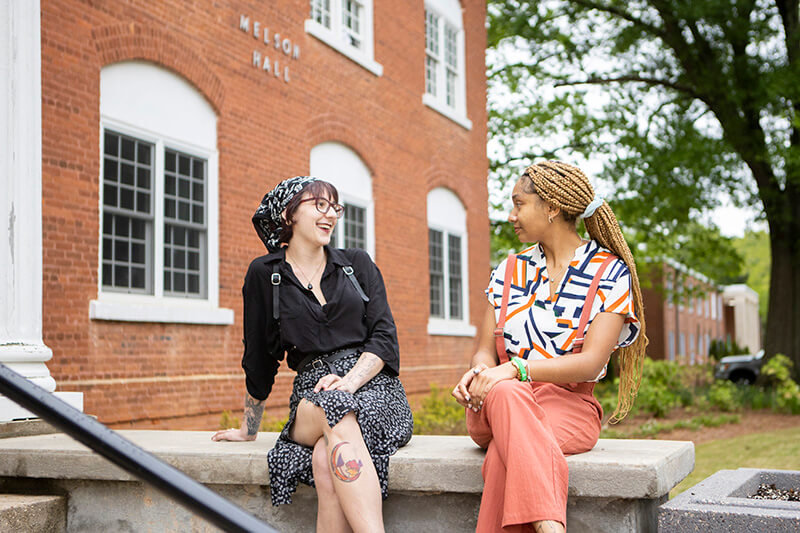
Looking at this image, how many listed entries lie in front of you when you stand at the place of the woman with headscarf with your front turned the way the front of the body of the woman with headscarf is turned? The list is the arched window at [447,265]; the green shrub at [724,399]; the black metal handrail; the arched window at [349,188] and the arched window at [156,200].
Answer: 1

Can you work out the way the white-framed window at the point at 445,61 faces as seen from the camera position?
facing the viewer and to the right of the viewer

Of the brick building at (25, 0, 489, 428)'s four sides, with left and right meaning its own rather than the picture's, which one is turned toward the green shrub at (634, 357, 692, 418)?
left

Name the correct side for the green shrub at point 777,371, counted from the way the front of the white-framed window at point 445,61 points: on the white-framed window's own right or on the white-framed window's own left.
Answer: on the white-framed window's own left

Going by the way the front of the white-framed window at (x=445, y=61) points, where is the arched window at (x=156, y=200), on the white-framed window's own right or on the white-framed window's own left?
on the white-framed window's own right

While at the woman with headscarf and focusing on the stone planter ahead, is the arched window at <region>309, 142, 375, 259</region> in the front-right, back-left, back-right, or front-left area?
back-left

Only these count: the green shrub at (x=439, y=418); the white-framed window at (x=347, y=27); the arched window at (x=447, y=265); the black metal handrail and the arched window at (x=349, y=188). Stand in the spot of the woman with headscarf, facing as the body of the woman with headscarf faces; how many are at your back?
4

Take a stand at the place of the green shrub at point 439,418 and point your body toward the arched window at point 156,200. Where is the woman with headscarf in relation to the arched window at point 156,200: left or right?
left

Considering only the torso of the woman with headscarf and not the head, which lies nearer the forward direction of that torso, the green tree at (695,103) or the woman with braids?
the woman with braids

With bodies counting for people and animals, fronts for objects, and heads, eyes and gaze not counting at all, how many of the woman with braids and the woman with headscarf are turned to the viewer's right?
0

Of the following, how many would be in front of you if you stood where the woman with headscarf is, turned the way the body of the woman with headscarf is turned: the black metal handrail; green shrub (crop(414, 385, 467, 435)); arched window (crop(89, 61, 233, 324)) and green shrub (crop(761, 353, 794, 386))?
1

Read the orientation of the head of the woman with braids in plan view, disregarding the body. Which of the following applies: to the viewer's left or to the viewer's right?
to the viewer's left

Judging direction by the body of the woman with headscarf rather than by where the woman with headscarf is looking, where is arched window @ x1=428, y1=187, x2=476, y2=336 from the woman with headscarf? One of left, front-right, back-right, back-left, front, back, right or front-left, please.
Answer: back

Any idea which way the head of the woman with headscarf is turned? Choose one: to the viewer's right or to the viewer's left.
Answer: to the viewer's right

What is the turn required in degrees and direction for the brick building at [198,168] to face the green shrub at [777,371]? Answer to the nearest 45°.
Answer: approximately 90° to its left

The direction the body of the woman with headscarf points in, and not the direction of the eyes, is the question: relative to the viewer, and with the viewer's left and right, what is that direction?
facing the viewer

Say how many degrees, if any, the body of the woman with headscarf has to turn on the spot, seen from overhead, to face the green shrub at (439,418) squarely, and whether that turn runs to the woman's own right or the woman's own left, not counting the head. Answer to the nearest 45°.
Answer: approximately 180°
